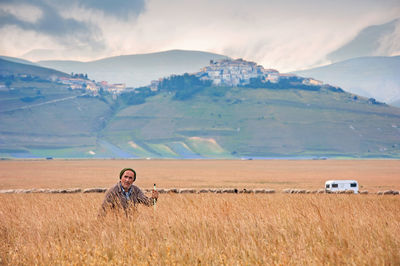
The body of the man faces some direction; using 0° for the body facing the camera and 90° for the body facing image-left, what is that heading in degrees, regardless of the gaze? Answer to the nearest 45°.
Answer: approximately 0°

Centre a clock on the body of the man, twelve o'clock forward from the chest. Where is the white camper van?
The white camper van is roughly at 7 o'clock from the man.
